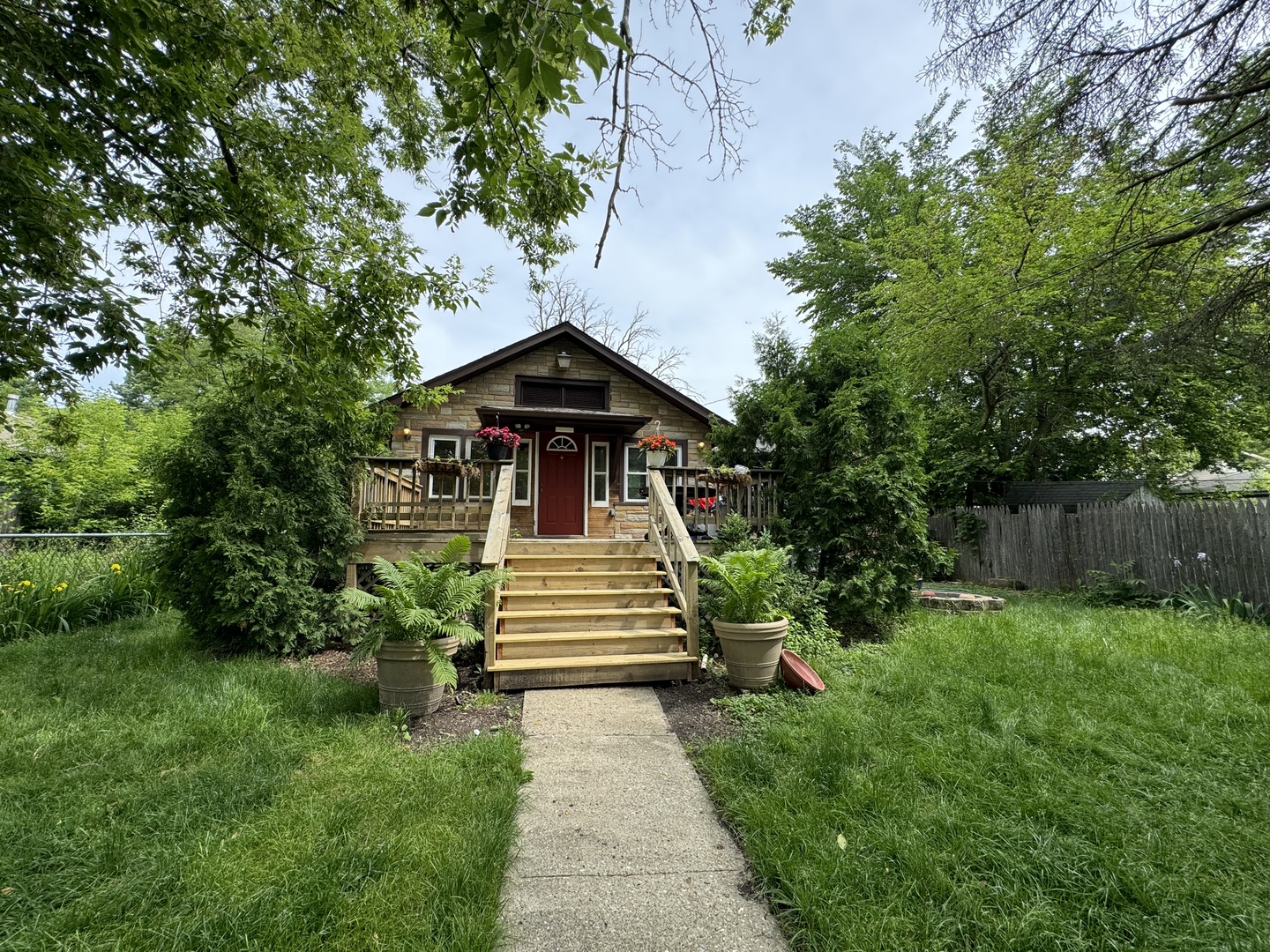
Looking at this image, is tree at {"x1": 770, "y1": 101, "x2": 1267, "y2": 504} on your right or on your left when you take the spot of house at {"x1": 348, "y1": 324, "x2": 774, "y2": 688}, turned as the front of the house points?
on your left

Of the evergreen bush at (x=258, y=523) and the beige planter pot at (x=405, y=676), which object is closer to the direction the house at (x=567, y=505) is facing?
the beige planter pot

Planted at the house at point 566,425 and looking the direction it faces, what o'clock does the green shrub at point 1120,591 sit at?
The green shrub is roughly at 10 o'clock from the house.

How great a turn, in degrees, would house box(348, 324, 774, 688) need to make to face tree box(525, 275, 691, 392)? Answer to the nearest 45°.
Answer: approximately 180°

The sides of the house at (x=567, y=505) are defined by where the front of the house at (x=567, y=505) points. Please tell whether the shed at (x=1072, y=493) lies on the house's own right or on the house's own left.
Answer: on the house's own left

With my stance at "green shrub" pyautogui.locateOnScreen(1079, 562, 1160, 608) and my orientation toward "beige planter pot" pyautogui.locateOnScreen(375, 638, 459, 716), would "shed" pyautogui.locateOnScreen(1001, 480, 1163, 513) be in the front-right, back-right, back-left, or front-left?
back-right

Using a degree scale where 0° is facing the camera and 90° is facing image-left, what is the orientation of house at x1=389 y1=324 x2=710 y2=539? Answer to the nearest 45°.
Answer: approximately 0°

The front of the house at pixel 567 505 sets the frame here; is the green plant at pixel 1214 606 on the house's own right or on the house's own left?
on the house's own left

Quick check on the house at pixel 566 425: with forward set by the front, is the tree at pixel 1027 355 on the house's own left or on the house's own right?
on the house's own left

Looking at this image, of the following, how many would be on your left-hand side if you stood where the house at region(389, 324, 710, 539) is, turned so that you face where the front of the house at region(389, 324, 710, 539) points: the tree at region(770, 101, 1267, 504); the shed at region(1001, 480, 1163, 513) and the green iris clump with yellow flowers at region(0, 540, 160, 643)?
2

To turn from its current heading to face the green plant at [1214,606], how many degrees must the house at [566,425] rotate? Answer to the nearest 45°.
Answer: approximately 45° to its left

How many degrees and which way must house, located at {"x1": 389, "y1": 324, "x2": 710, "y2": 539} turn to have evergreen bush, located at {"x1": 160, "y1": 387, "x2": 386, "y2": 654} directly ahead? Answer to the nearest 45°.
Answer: approximately 45° to its right

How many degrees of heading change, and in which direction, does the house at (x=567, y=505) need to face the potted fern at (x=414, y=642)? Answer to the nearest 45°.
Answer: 0° — it already faces it
